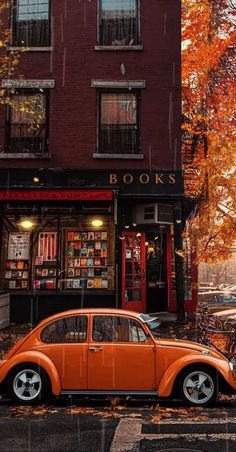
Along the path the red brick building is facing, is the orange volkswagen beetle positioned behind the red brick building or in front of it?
in front

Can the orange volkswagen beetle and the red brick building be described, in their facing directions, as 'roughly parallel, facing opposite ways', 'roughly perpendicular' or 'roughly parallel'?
roughly perpendicular

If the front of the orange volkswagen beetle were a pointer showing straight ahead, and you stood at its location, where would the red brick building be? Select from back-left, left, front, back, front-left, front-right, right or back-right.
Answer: left

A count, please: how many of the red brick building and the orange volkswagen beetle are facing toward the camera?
1

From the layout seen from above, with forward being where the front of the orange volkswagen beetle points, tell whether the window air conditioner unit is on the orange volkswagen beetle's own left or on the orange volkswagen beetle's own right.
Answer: on the orange volkswagen beetle's own left

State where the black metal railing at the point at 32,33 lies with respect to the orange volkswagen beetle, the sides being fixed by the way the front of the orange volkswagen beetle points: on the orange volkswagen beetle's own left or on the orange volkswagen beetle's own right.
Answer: on the orange volkswagen beetle's own left

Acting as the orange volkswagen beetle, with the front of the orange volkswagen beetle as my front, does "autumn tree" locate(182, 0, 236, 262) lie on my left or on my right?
on my left

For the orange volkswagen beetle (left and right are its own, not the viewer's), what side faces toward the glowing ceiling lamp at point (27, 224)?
left

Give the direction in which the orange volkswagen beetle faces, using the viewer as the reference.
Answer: facing to the right of the viewer

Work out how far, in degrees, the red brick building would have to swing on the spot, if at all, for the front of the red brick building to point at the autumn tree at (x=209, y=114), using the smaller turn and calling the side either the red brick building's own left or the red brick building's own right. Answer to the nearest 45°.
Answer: approximately 135° to the red brick building's own left

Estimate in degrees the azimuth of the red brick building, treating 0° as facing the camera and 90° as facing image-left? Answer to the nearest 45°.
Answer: approximately 0°
